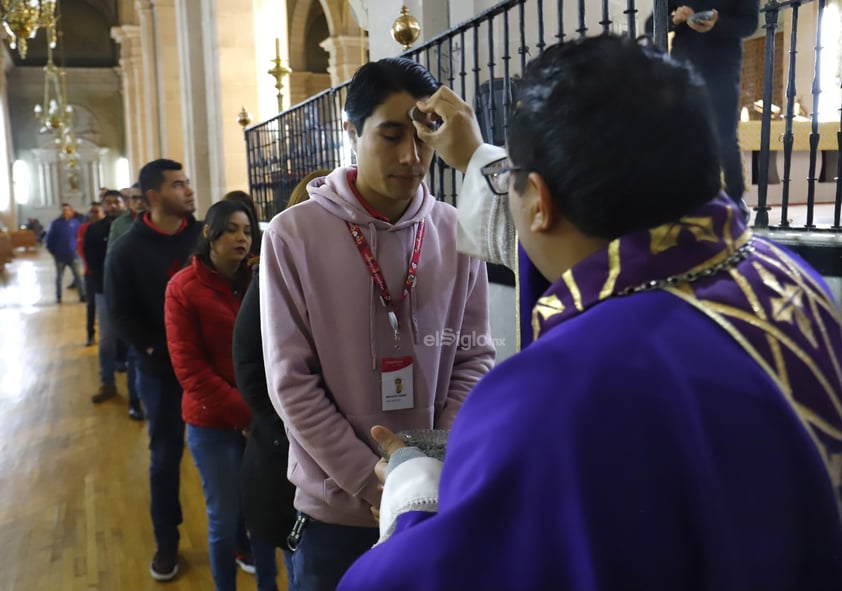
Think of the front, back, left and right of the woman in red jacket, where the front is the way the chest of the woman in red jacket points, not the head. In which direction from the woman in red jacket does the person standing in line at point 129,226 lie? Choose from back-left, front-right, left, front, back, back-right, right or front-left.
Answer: back-left

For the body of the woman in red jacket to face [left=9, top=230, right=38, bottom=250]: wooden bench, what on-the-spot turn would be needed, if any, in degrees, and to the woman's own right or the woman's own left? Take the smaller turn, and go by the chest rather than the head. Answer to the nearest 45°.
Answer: approximately 135° to the woman's own left

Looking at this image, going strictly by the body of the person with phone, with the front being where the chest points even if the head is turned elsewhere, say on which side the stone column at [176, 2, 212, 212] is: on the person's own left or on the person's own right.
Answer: on the person's own right

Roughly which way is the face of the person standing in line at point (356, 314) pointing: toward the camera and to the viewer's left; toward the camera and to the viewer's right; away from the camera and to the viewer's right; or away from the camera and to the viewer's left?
toward the camera and to the viewer's right

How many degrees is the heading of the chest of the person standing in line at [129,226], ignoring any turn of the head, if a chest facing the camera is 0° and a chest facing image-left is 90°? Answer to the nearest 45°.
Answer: approximately 315°

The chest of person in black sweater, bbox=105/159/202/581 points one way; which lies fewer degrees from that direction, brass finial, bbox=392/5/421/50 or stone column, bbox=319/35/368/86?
the brass finial

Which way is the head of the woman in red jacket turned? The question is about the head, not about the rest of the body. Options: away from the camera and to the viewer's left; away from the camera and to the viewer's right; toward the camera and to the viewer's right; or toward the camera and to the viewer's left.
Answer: toward the camera and to the viewer's right

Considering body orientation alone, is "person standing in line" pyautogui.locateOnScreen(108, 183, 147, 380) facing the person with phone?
yes

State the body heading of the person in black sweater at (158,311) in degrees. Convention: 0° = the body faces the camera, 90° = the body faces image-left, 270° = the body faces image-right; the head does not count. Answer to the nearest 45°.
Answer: approximately 315°

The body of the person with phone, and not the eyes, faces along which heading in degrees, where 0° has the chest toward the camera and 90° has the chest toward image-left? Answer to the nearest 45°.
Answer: approximately 45°
